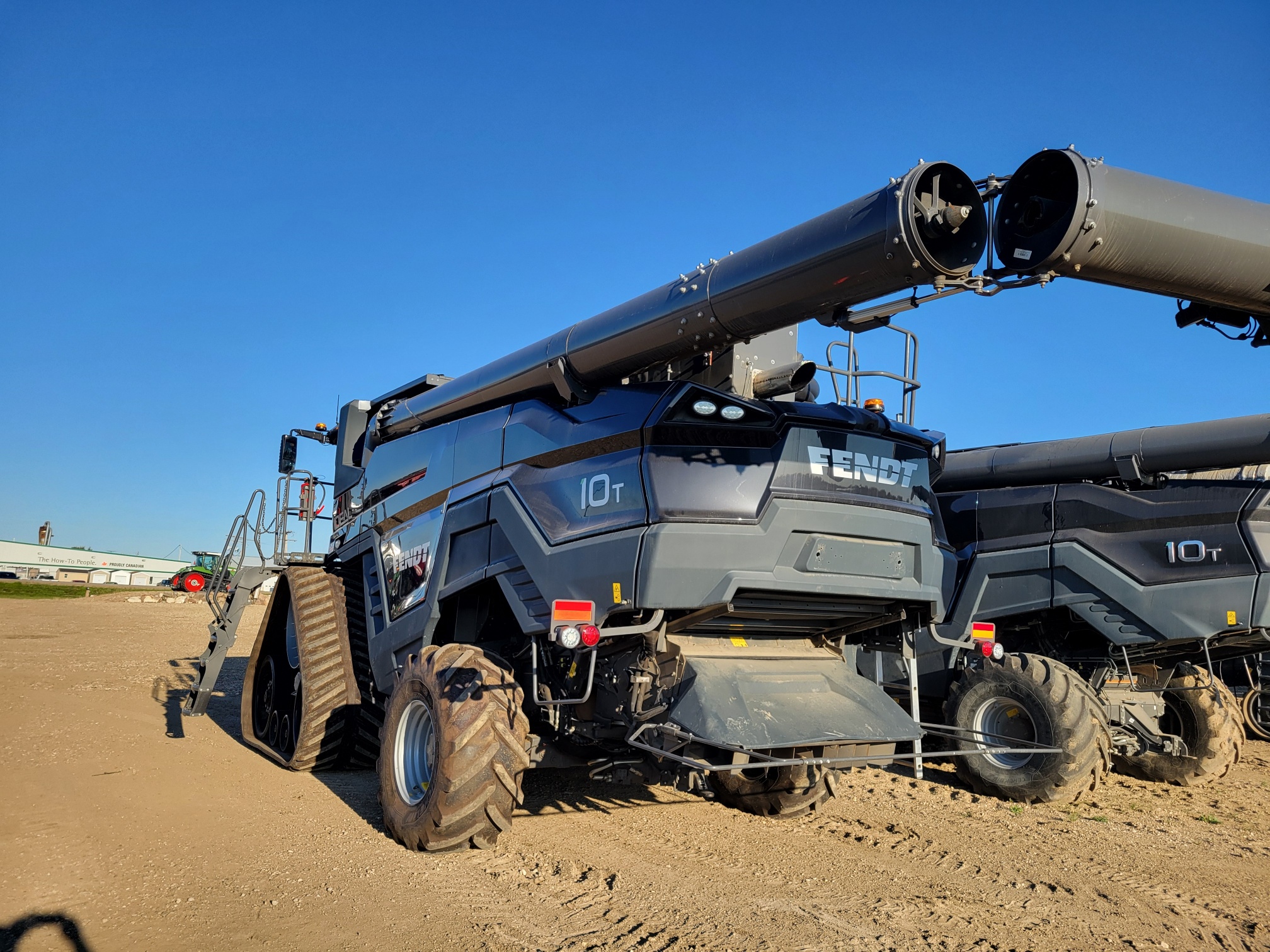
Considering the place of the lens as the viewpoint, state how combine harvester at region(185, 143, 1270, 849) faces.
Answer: facing away from the viewer and to the left of the viewer

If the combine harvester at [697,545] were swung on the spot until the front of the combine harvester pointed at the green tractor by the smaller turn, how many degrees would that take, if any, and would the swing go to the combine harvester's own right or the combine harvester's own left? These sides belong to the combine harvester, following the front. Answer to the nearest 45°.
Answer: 0° — it already faces it
